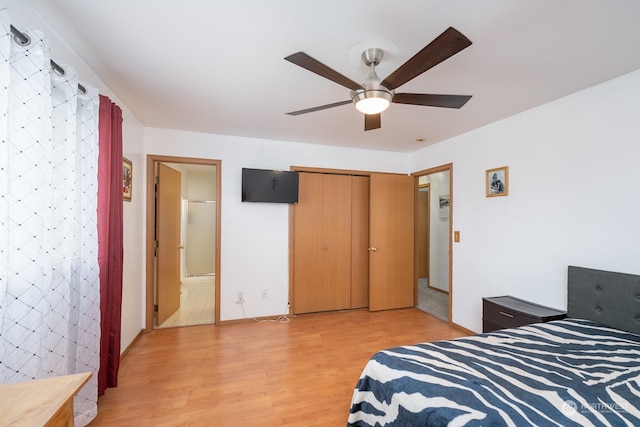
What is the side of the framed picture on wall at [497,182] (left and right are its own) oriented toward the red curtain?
front

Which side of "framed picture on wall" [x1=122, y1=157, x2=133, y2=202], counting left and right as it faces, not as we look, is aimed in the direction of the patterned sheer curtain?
right

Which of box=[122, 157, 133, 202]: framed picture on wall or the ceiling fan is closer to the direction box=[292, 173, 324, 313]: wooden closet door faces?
the ceiling fan

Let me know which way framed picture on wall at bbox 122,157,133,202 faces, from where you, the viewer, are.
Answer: facing to the right of the viewer

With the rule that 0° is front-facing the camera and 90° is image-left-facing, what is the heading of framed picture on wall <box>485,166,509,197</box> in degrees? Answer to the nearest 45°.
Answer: approximately 45°

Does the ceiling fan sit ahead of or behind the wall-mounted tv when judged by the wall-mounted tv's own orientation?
ahead

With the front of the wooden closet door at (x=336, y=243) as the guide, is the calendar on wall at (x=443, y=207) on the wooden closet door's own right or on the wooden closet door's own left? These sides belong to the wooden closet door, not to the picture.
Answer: on the wooden closet door's own left

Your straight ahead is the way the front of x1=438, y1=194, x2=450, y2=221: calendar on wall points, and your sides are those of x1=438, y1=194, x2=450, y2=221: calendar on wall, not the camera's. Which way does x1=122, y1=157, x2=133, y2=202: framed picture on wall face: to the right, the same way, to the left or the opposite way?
the opposite way

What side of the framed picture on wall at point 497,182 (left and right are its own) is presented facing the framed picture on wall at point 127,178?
front

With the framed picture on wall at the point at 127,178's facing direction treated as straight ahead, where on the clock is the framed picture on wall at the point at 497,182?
the framed picture on wall at the point at 497,182 is roughly at 1 o'clock from the framed picture on wall at the point at 127,178.

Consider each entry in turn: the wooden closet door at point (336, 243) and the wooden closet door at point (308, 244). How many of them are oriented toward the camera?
2

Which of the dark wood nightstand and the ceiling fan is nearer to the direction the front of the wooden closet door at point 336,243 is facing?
the ceiling fan
